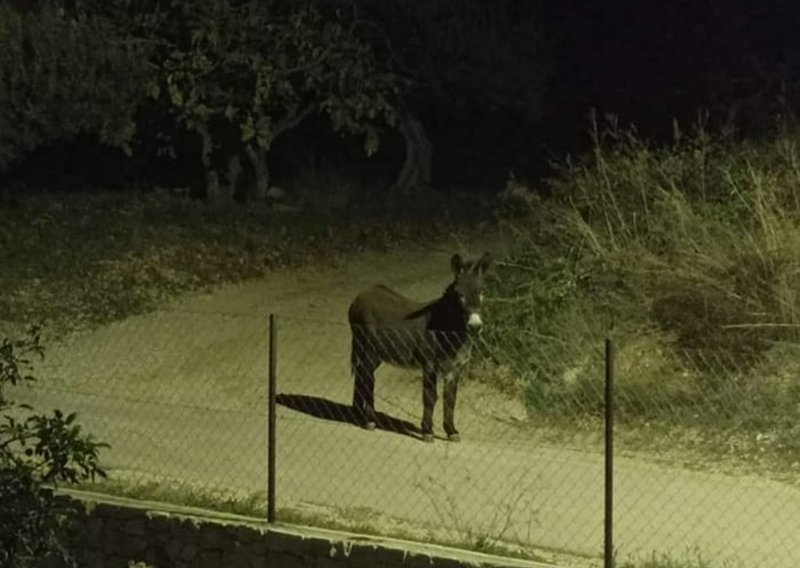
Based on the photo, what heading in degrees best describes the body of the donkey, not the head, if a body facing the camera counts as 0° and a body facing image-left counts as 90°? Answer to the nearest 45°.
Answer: approximately 315°

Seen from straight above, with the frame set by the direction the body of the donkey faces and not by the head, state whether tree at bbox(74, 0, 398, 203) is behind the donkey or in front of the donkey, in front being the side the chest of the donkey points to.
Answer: behind

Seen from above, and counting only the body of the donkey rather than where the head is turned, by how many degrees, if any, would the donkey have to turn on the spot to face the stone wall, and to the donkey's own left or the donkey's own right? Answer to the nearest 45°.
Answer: approximately 90° to the donkey's own right

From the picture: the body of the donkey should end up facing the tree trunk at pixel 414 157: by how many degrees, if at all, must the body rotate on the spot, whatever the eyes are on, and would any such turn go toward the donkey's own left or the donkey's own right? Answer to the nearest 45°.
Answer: approximately 135° to the donkey's own left

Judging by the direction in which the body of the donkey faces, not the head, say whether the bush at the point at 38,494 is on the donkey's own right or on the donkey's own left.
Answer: on the donkey's own right

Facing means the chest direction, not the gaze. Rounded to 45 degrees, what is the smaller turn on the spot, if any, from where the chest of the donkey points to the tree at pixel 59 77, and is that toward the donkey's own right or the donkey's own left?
approximately 180°

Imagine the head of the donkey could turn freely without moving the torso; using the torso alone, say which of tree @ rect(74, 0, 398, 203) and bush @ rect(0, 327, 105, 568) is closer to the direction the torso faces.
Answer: the bush

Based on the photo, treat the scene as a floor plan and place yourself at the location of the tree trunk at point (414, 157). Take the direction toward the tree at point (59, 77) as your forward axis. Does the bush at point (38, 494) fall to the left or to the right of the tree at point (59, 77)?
left
